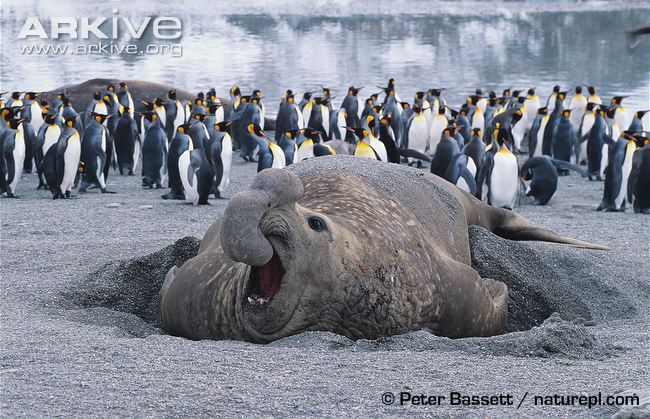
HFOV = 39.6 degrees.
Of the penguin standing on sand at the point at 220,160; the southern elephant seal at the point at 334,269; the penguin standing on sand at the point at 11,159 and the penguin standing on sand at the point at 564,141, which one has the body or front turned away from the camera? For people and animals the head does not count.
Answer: the penguin standing on sand at the point at 564,141

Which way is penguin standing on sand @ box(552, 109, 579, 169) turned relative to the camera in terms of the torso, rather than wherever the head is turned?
away from the camera

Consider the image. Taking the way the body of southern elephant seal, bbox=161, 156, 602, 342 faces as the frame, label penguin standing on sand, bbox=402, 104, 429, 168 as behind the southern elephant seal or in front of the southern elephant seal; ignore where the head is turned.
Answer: behind

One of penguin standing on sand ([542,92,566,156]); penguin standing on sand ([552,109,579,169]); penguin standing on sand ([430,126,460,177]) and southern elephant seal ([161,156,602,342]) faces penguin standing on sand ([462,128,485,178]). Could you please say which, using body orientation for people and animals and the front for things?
penguin standing on sand ([430,126,460,177])

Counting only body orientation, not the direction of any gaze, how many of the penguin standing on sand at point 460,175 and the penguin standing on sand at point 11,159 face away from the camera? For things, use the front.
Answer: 0

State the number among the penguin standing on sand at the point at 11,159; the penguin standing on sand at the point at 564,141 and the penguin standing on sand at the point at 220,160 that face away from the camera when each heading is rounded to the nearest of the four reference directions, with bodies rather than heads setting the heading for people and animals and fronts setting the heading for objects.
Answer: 1

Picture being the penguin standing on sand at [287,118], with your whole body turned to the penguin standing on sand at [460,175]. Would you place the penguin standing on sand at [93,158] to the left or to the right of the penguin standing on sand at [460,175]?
right

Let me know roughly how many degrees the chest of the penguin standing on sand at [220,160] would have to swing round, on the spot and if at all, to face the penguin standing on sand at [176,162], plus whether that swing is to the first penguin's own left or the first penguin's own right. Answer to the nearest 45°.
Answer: approximately 135° to the first penguin's own right
